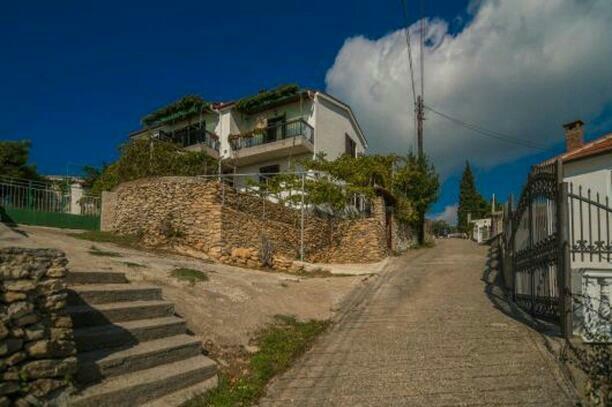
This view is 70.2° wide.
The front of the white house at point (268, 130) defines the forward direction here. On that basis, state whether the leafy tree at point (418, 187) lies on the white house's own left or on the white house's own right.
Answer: on the white house's own left

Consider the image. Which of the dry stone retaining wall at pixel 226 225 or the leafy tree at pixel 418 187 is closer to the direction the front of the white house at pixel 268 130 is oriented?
the dry stone retaining wall

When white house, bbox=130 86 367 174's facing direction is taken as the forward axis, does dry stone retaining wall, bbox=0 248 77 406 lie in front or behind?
in front

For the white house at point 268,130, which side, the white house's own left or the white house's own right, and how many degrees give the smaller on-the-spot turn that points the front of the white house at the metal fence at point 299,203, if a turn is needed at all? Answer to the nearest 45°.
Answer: approximately 45° to the white house's own left

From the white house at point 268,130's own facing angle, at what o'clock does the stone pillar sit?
The stone pillar is roughly at 12 o'clock from the white house.

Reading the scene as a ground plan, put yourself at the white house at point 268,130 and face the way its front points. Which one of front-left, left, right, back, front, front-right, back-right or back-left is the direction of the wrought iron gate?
front-left

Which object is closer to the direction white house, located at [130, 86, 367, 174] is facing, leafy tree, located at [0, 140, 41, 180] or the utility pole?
the leafy tree

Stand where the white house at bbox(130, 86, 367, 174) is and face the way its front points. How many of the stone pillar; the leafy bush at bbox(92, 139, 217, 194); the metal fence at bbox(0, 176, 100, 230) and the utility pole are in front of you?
3

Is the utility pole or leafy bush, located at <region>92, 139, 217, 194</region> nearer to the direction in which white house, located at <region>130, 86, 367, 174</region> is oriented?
the leafy bush

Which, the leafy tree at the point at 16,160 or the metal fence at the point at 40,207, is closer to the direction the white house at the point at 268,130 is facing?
the metal fence

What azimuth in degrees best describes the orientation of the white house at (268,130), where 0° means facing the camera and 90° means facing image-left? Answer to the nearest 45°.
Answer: approximately 45°

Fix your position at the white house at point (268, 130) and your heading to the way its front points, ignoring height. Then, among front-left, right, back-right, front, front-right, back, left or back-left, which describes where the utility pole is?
back-left
